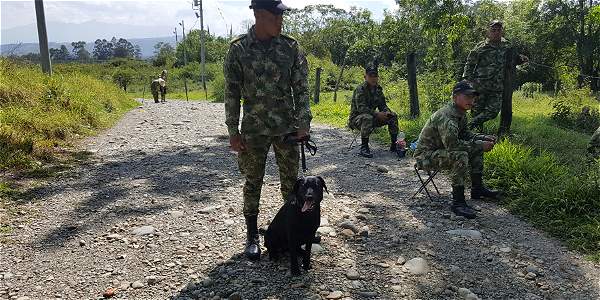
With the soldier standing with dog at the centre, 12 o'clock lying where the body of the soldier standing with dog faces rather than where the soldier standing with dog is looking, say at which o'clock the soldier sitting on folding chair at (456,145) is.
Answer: The soldier sitting on folding chair is roughly at 8 o'clock from the soldier standing with dog.

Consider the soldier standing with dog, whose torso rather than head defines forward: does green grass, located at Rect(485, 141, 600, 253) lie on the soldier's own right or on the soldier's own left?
on the soldier's own left

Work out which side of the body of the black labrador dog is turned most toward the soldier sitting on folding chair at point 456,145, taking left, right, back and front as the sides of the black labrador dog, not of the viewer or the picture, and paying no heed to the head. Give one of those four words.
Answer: left

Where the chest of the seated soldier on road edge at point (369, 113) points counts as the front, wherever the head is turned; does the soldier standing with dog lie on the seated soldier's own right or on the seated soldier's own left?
on the seated soldier's own right

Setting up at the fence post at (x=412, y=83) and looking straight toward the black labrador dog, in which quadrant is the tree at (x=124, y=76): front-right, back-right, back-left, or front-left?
back-right

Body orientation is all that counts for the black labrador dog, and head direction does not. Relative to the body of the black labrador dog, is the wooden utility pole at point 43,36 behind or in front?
behind

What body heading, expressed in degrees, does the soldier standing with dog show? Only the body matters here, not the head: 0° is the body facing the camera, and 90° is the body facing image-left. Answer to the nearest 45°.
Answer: approximately 0°

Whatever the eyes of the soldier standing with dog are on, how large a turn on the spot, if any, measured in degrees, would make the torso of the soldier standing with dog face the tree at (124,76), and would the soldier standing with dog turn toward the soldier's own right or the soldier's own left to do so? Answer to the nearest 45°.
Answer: approximately 180°

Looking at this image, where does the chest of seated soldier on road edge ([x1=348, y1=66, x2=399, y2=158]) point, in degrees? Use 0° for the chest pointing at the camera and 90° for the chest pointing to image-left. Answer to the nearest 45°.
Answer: approximately 315°
